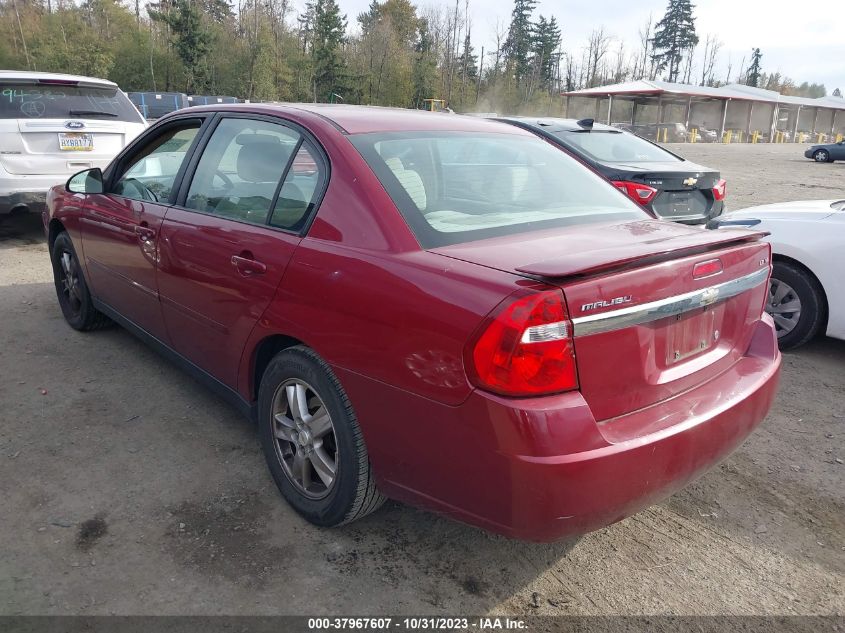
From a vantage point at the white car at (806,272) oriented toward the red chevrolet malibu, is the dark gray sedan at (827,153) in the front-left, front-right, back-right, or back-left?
back-right

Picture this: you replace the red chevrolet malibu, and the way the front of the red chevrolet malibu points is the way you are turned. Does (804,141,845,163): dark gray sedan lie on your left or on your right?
on your right

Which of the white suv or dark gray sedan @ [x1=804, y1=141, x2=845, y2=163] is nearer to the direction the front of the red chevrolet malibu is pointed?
the white suv

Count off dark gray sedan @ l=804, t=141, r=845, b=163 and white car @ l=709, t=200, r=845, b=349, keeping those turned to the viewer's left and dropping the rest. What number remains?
2

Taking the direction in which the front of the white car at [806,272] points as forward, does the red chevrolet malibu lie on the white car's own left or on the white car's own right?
on the white car's own left

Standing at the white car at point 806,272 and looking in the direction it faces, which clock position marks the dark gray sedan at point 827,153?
The dark gray sedan is roughly at 3 o'clock from the white car.

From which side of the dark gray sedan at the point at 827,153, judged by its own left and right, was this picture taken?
left

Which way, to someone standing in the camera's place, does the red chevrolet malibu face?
facing away from the viewer and to the left of the viewer

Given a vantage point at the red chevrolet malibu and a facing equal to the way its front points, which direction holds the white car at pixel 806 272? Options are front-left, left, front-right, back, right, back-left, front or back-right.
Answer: right

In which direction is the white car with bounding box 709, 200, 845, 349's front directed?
to the viewer's left

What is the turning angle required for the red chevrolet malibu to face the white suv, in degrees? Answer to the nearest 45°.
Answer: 0° — it already faces it
